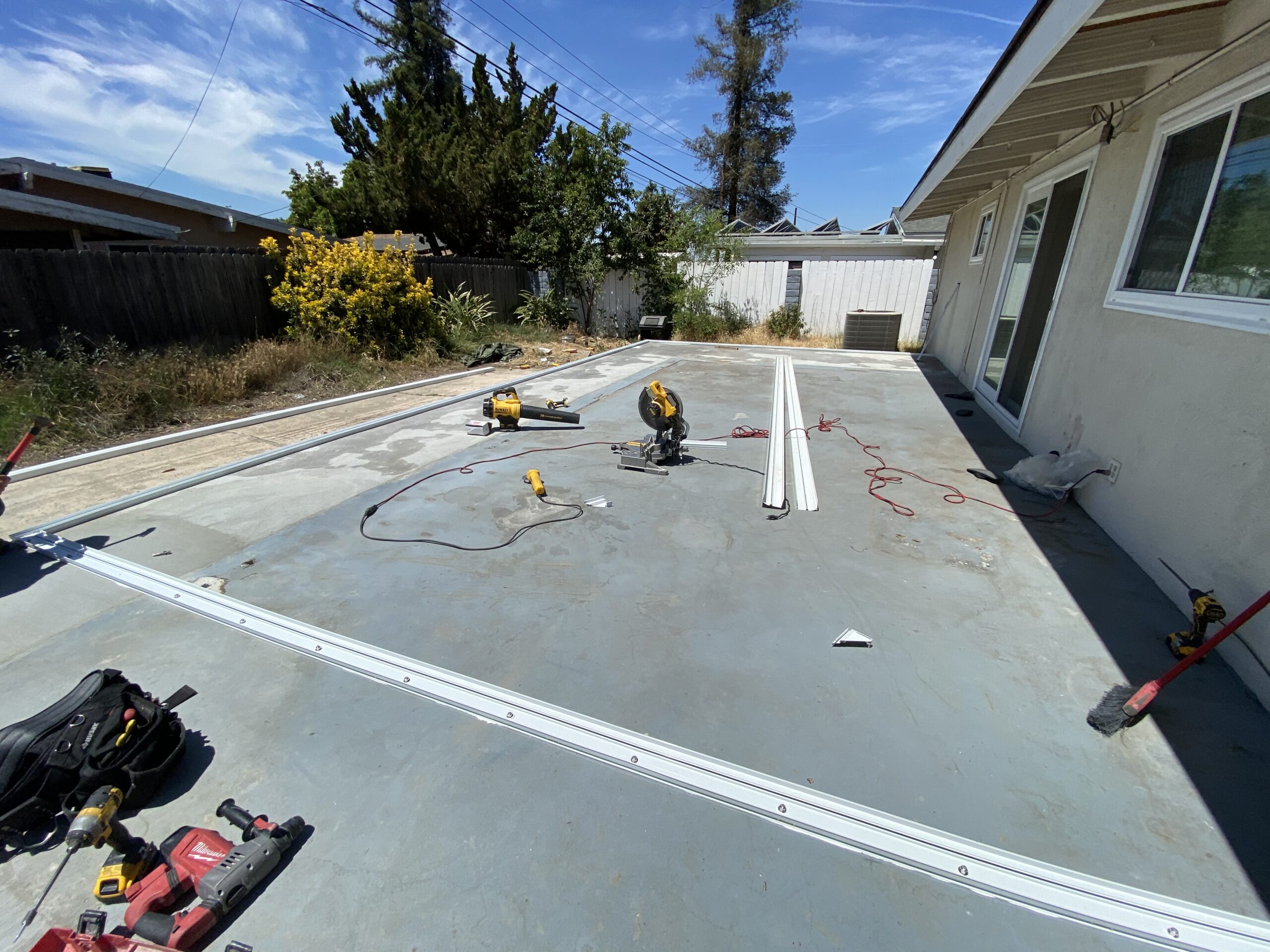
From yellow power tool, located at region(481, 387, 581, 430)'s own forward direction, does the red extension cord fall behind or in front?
in front

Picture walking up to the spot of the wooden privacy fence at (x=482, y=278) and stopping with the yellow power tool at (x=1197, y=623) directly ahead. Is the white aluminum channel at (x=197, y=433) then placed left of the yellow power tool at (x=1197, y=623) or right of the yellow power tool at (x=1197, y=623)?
right

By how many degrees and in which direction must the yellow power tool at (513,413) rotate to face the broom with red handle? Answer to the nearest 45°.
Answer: approximately 45° to its right

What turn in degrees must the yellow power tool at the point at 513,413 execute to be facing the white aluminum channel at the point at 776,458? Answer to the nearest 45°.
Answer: approximately 45° to its right

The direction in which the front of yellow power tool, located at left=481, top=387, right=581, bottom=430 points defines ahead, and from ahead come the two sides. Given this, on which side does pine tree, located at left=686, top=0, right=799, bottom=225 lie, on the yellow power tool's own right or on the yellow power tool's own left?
on the yellow power tool's own left

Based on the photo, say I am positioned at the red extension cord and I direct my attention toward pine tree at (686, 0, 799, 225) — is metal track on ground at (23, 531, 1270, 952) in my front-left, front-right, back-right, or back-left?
back-left

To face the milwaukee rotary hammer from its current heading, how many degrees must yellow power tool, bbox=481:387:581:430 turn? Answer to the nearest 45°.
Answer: approximately 90° to its right

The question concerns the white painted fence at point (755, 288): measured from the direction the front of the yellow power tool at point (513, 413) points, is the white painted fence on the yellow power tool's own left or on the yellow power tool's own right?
on the yellow power tool's own left

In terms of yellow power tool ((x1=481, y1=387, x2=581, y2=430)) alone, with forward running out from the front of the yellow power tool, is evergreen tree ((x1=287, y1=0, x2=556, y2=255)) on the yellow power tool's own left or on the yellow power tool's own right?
on the yellow power tool's own left

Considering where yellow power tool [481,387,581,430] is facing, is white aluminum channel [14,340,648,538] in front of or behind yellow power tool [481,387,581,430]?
behind

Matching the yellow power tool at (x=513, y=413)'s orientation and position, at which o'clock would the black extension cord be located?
The black extension cord is roughly at 3 o'clock from the yellow power tool.

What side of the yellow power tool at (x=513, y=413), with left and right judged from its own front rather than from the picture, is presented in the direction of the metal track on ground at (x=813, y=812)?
right

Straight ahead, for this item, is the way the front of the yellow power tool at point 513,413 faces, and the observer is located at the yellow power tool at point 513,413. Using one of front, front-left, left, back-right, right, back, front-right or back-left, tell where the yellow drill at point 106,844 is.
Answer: right

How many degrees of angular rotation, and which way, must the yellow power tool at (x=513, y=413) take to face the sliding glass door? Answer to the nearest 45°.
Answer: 0° — it already faces it

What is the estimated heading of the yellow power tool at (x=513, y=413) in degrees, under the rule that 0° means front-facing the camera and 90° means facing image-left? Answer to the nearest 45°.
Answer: approximately 270°

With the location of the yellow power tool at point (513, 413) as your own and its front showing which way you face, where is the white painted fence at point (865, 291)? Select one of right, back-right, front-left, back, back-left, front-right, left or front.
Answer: front-left
